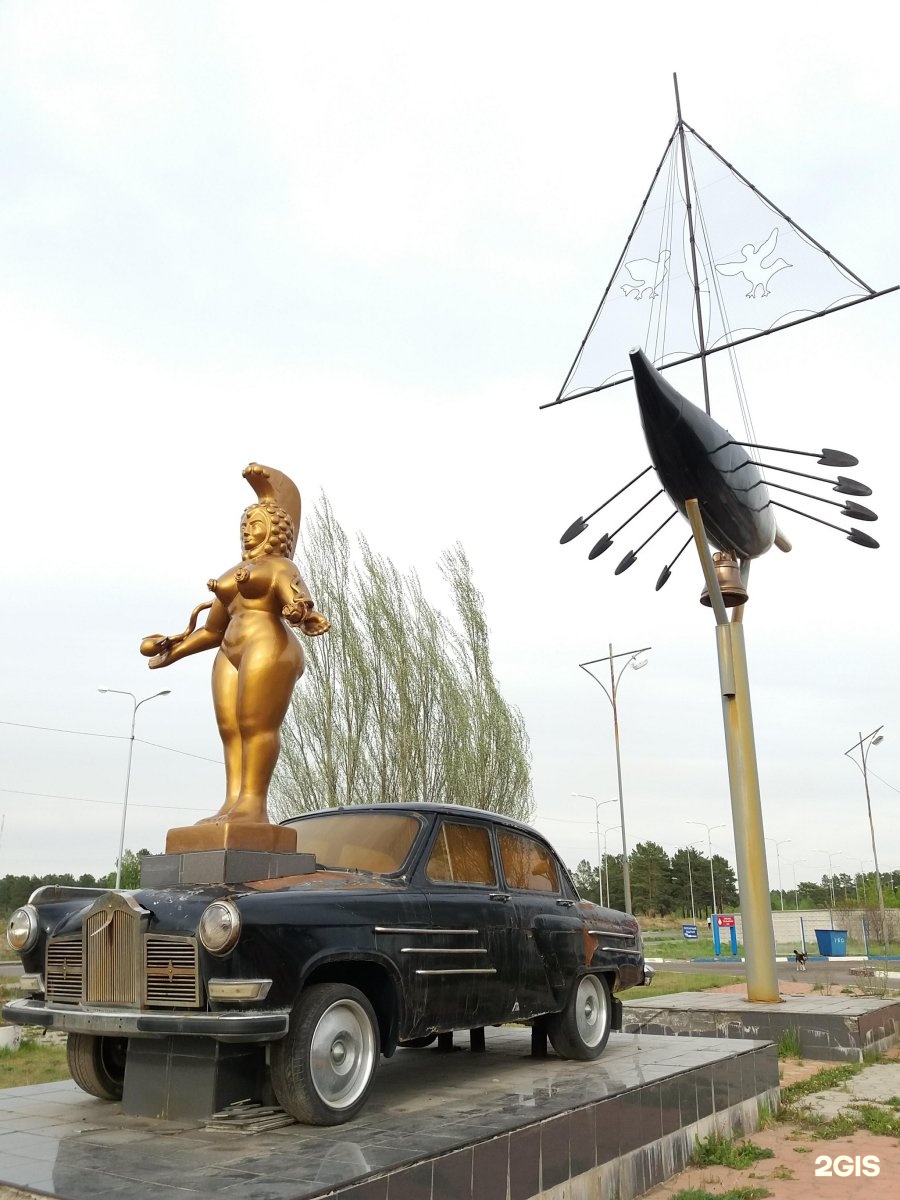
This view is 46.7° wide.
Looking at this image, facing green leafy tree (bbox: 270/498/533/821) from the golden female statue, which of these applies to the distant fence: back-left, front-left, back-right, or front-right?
front-right

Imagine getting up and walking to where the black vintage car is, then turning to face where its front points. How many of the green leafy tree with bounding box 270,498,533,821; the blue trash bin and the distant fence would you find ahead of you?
0

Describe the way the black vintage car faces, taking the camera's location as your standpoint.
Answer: facing the viewer and to the left of the viewer

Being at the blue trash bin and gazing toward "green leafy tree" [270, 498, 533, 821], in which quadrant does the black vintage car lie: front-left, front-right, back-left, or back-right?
front-left

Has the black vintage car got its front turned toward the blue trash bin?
no

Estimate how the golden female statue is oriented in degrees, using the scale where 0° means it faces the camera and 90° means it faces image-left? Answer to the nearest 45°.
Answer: approximately 45°

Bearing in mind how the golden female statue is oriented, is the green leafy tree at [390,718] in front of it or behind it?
behind

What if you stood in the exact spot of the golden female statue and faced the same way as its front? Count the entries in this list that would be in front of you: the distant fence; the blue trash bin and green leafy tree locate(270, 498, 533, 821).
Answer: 0

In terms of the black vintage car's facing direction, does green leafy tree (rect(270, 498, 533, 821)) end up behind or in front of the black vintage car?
behind

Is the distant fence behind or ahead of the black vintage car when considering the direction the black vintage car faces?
behind

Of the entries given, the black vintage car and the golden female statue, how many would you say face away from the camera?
0

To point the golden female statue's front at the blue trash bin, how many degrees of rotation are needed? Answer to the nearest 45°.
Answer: approximately 180°

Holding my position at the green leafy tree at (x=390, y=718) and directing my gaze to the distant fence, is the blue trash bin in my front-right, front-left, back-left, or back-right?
front-right
